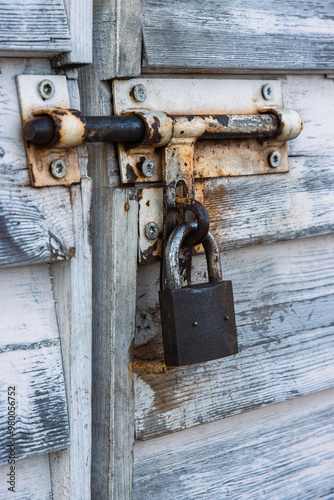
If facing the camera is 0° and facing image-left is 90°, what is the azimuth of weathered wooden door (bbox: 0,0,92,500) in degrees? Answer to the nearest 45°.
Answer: approximately 0°

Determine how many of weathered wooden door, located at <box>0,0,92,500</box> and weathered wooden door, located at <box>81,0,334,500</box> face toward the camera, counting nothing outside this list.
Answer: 2

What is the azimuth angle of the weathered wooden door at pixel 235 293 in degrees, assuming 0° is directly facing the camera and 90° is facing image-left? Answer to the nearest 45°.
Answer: approximately 0°
